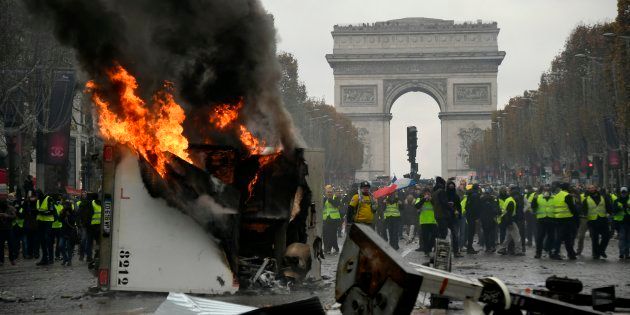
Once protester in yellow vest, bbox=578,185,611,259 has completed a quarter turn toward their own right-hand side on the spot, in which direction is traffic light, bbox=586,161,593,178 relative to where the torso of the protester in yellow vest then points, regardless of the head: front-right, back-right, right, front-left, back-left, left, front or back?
right

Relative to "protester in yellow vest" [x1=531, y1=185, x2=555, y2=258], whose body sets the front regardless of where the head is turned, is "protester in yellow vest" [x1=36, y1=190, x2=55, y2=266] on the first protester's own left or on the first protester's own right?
on the first protester's own right

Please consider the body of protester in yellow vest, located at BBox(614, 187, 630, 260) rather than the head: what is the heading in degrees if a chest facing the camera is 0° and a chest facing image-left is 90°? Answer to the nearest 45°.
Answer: approximately 0°

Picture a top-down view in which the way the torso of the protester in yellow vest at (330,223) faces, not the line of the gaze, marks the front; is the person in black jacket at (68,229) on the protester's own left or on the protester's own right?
on the protester's own right

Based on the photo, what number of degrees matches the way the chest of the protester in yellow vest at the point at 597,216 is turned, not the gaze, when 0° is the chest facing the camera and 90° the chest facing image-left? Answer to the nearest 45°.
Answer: approximately 0°

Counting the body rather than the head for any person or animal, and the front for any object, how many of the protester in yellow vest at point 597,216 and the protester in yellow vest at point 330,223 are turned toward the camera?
2

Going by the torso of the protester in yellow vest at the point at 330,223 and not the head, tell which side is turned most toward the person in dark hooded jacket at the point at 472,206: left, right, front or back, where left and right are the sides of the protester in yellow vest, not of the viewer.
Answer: left
